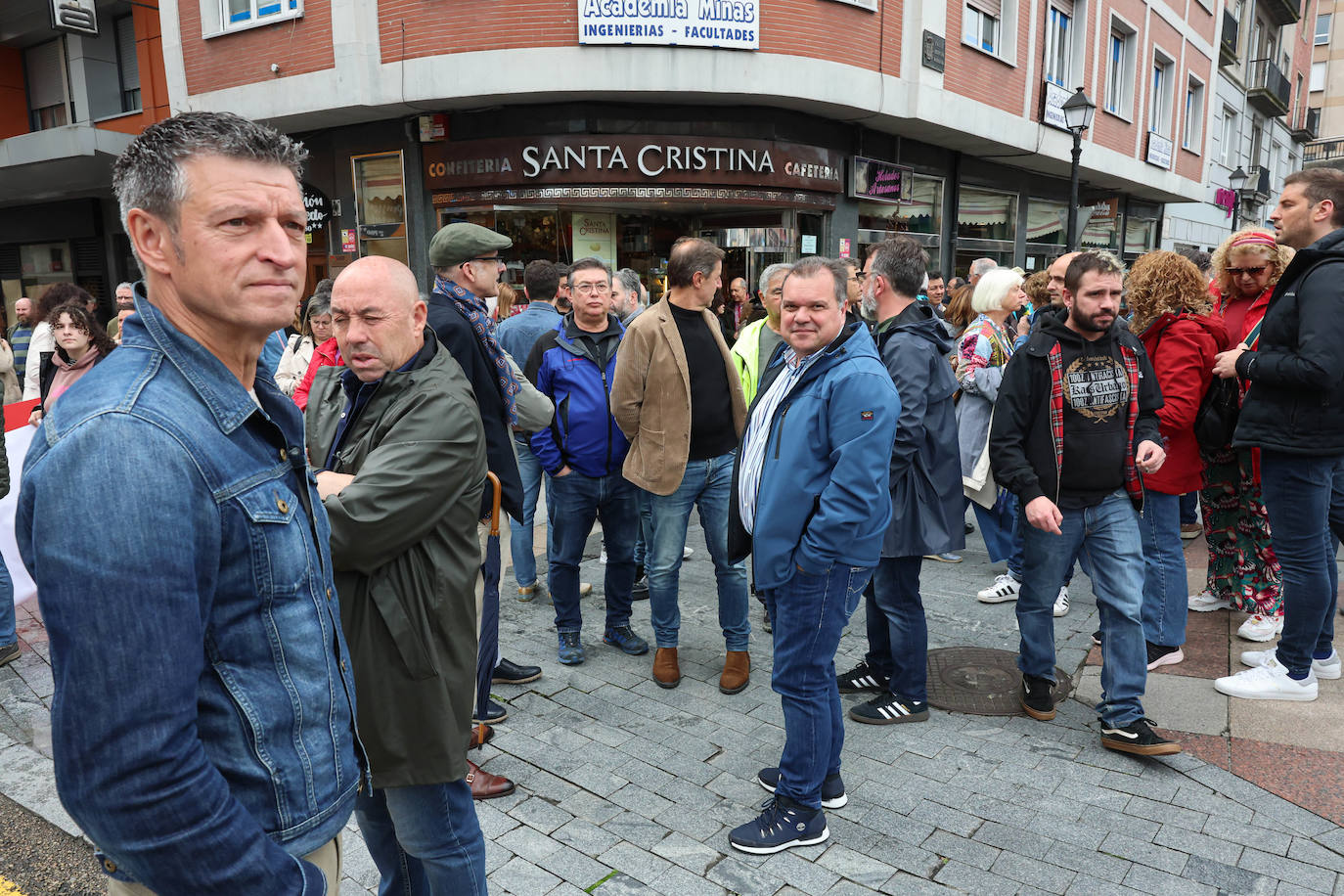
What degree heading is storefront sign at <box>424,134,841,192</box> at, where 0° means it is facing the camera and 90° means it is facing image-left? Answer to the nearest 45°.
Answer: approximately 0°

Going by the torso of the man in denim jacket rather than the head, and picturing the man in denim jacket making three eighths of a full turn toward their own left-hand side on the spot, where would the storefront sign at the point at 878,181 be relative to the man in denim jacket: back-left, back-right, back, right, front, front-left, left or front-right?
front-right

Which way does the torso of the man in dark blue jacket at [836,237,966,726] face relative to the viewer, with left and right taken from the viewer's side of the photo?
facing to the left of the viewer

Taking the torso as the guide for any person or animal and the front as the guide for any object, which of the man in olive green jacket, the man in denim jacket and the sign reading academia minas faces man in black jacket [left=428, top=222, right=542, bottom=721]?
the sign reading academia minas

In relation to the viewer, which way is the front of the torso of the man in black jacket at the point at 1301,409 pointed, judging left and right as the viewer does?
facing to the left of the viewer

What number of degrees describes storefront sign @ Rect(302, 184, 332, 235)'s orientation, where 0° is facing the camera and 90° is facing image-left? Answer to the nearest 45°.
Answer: approximately 0°

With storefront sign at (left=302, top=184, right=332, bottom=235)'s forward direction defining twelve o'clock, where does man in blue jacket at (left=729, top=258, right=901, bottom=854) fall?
The man in blue jacket is roughly at 12 o'clock from the storefront sign.

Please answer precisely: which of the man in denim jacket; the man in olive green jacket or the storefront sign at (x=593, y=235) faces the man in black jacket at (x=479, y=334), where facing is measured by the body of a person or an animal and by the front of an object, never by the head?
the storefront sign

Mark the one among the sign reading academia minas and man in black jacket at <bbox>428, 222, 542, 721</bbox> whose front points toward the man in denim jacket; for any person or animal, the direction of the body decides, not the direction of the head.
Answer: the sign reading academia minas

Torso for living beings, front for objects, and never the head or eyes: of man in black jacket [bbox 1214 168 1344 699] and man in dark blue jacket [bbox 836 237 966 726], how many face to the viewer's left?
2
